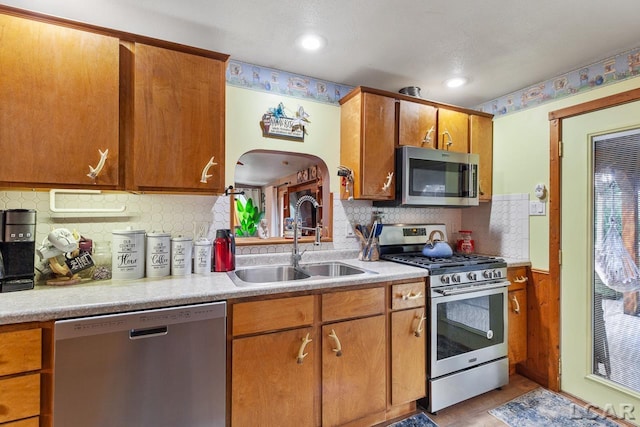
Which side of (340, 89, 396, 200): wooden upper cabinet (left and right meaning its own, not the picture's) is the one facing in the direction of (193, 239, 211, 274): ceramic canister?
right

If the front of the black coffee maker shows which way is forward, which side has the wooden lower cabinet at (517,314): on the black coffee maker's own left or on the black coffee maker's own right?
on the black coffee maker's own left

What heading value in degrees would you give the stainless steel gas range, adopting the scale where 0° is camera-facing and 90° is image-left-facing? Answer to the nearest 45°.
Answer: approximately 315°
